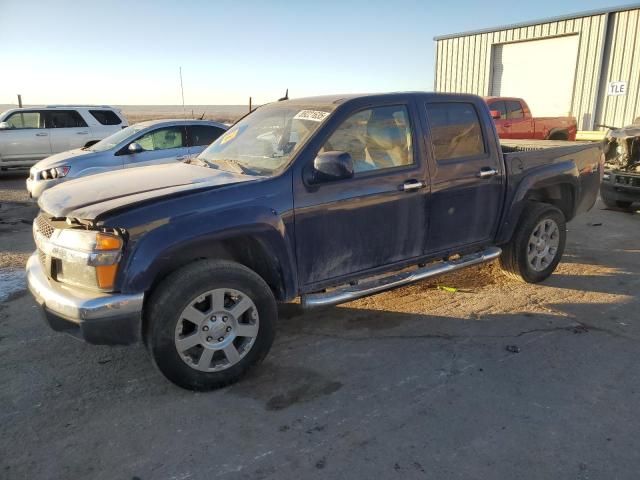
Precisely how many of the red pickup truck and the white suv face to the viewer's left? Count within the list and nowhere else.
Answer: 2

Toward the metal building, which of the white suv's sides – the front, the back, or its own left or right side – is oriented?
back

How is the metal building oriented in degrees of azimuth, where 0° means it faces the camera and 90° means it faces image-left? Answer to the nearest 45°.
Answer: approximately 45°

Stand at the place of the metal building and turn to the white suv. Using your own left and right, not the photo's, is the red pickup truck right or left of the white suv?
left

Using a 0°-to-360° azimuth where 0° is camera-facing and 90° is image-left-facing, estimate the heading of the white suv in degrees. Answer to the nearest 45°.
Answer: approximately 90°

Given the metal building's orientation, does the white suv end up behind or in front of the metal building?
in front

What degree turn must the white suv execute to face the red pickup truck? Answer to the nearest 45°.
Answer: approximately 180°

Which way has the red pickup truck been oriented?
to the viewer's left

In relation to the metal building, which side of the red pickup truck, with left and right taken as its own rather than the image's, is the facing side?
right

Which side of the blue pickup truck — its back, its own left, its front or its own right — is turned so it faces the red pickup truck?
back

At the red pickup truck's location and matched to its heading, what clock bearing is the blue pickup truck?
The blue pickup truck is roughly at 9 o'clock from the red pickup truck.
